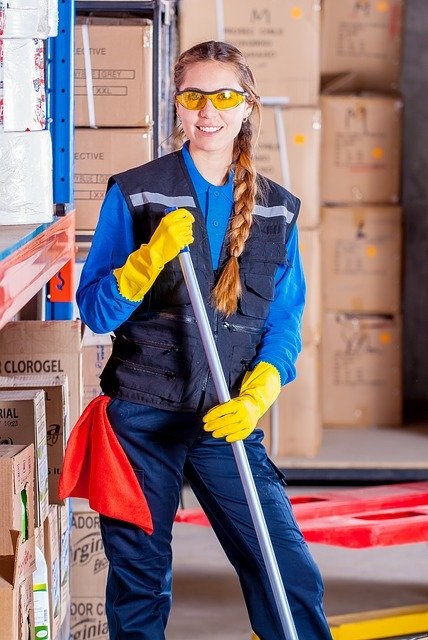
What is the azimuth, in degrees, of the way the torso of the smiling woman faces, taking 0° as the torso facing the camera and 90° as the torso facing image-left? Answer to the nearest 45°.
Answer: approximately 0°

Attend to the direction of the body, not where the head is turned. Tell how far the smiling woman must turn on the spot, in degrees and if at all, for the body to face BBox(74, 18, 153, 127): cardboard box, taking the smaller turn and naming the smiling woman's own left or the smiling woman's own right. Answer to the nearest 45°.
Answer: approximately 180°

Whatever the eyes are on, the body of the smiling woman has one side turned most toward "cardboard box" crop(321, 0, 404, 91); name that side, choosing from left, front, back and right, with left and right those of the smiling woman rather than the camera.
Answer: back

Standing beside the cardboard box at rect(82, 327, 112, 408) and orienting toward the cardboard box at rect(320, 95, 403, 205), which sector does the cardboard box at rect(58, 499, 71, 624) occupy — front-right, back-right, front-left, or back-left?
back-right

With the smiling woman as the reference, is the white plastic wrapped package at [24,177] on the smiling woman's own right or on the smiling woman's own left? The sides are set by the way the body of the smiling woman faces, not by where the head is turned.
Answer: on the smiling woman's own right

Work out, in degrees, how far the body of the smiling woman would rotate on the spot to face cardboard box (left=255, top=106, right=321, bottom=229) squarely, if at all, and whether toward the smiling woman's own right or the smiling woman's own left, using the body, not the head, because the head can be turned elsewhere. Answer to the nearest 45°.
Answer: approximately 180°

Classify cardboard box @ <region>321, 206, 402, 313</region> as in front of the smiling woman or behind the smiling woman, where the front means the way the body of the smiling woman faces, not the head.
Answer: behind

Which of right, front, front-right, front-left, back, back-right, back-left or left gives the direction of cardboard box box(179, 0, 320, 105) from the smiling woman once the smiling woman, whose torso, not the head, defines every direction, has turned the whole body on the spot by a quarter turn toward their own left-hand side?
left

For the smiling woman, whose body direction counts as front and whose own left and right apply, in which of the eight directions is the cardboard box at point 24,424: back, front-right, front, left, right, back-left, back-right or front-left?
right
